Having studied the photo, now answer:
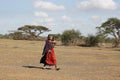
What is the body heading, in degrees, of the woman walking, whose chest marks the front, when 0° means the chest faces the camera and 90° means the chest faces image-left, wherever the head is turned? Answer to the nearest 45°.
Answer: approximately 270°
